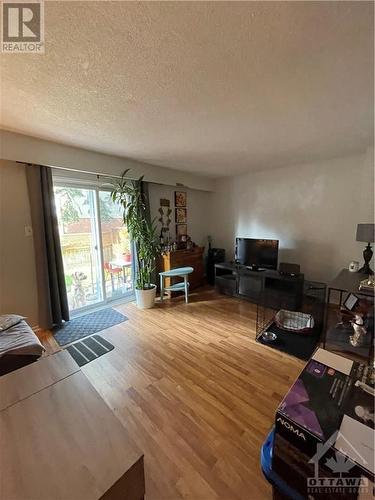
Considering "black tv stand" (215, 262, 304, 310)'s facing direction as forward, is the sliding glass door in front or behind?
in front

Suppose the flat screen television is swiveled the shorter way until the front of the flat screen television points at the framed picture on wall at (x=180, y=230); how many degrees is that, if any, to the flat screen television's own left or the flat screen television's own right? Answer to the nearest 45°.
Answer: approximately 45° to the flat screen television's own right

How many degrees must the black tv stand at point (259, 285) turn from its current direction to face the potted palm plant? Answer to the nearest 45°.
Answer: approximately 45° to its right

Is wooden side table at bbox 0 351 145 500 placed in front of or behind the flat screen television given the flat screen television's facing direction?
in front

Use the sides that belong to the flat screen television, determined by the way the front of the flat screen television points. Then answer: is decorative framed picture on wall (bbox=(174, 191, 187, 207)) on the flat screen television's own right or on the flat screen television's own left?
on the flat screen television's own right

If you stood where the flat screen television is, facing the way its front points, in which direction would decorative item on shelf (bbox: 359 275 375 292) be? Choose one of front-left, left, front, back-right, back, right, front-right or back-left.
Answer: left

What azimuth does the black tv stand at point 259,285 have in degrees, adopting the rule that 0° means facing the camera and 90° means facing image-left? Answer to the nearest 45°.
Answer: approximately 45°

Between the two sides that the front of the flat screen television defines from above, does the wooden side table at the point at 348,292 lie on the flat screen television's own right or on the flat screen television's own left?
on the flat screen television's own left

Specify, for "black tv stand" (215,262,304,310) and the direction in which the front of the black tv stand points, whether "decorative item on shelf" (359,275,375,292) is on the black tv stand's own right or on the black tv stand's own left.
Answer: on the black tv stand's own left

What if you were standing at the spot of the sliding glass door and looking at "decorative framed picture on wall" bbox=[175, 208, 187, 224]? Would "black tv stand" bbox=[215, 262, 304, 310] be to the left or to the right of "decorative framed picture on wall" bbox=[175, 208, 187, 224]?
right

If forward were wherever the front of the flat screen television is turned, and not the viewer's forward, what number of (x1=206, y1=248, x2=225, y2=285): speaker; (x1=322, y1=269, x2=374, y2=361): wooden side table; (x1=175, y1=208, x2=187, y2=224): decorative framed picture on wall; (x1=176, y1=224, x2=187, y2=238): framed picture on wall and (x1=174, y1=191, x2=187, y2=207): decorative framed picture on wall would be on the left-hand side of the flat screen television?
1

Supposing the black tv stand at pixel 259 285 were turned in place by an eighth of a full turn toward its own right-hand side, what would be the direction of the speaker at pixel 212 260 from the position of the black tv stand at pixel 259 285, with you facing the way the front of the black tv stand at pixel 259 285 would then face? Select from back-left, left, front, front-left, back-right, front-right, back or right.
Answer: front-right

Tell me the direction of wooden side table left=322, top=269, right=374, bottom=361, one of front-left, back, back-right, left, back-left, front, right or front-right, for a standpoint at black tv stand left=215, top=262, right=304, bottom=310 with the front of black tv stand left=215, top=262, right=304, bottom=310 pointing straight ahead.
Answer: left

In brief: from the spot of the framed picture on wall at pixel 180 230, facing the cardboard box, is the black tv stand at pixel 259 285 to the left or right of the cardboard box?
left

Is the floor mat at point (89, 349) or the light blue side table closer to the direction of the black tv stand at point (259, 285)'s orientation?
the floor mat

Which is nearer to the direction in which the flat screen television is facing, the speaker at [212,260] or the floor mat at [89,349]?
the floor mat
